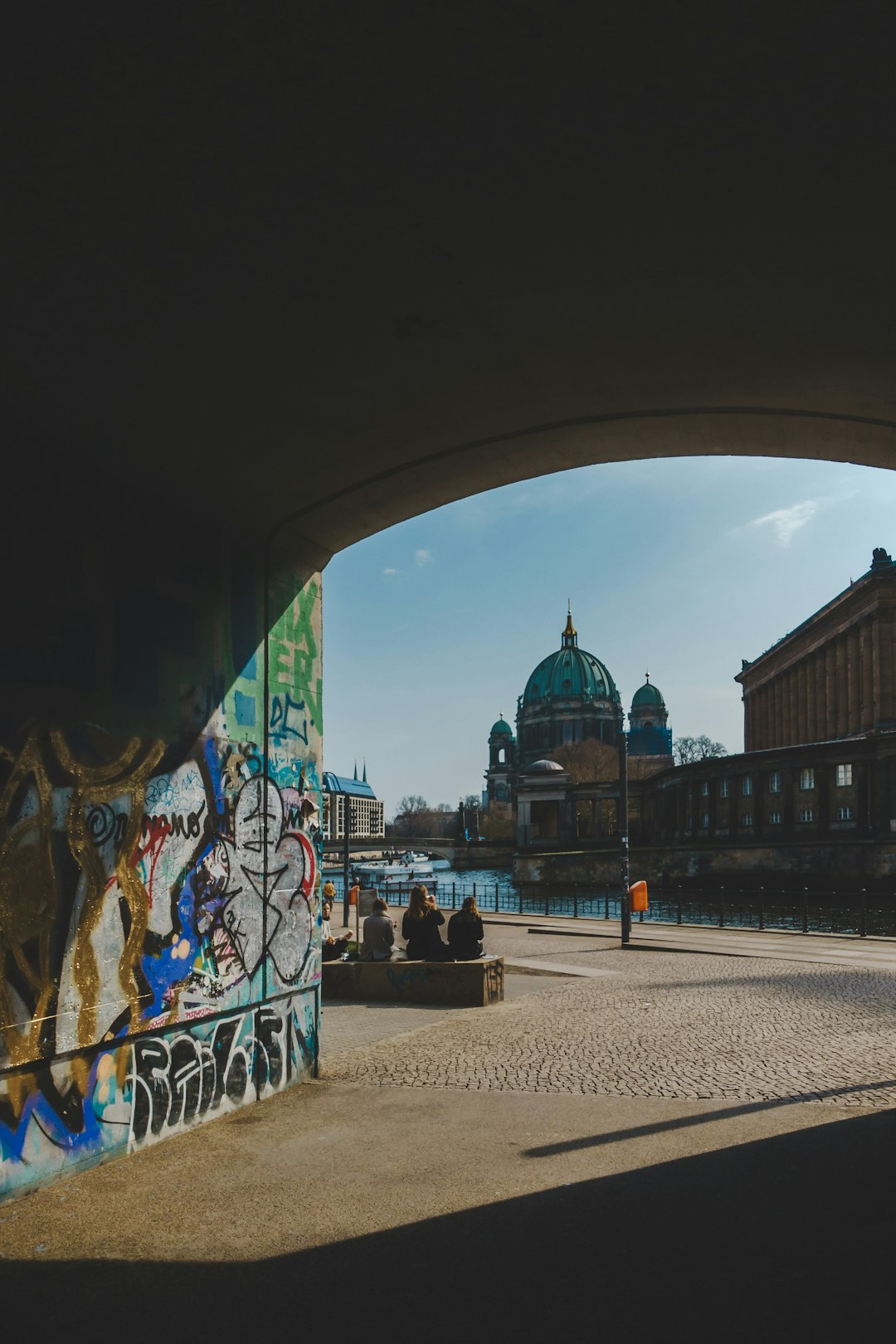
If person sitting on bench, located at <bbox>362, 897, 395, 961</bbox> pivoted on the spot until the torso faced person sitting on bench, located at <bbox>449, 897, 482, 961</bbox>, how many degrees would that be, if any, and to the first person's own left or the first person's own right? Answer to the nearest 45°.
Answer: approximately 135° to the first person's own right

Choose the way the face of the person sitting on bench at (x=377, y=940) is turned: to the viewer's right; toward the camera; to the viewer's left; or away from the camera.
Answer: away from the camera

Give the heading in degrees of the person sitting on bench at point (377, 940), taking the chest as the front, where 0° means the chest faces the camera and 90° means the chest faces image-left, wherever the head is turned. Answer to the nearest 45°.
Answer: approximately 180°

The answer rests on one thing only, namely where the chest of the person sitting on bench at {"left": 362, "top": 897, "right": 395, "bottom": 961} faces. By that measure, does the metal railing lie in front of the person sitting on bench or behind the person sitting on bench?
in front

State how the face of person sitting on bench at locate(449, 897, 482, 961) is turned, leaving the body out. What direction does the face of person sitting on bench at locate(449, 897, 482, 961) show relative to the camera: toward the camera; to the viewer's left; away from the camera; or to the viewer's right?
away from the camera
